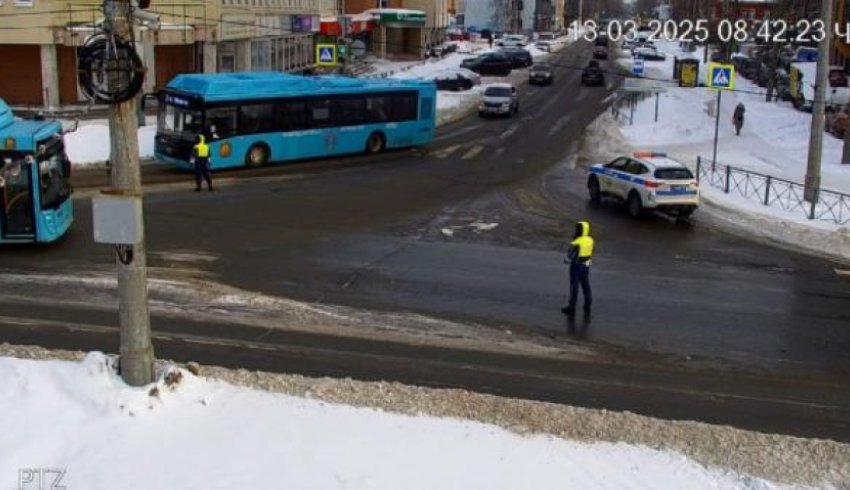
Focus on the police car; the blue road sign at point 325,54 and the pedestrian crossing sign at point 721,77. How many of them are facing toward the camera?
2

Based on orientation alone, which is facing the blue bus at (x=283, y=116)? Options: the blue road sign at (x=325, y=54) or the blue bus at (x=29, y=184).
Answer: the blue road sign

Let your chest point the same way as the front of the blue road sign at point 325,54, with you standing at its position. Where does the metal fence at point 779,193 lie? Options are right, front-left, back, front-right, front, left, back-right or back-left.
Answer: front-left

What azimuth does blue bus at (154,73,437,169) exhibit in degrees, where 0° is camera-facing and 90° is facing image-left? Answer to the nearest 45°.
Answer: approximately 45°

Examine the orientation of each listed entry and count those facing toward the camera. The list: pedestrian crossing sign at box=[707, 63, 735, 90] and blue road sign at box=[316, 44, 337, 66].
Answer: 2

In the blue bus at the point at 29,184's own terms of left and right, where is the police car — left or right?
on its left

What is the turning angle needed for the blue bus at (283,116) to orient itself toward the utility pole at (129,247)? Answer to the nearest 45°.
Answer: approximately 45° to its left

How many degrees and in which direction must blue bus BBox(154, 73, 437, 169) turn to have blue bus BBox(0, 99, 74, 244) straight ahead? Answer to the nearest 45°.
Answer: approximately 45° to its left

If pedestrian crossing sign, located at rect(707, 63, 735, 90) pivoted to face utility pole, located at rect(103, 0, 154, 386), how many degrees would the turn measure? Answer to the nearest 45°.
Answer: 0° — it already faces it

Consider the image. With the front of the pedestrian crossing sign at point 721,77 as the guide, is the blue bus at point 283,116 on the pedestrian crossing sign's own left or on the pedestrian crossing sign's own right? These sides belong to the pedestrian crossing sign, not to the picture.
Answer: on the pedestrian crossing sign's own right
